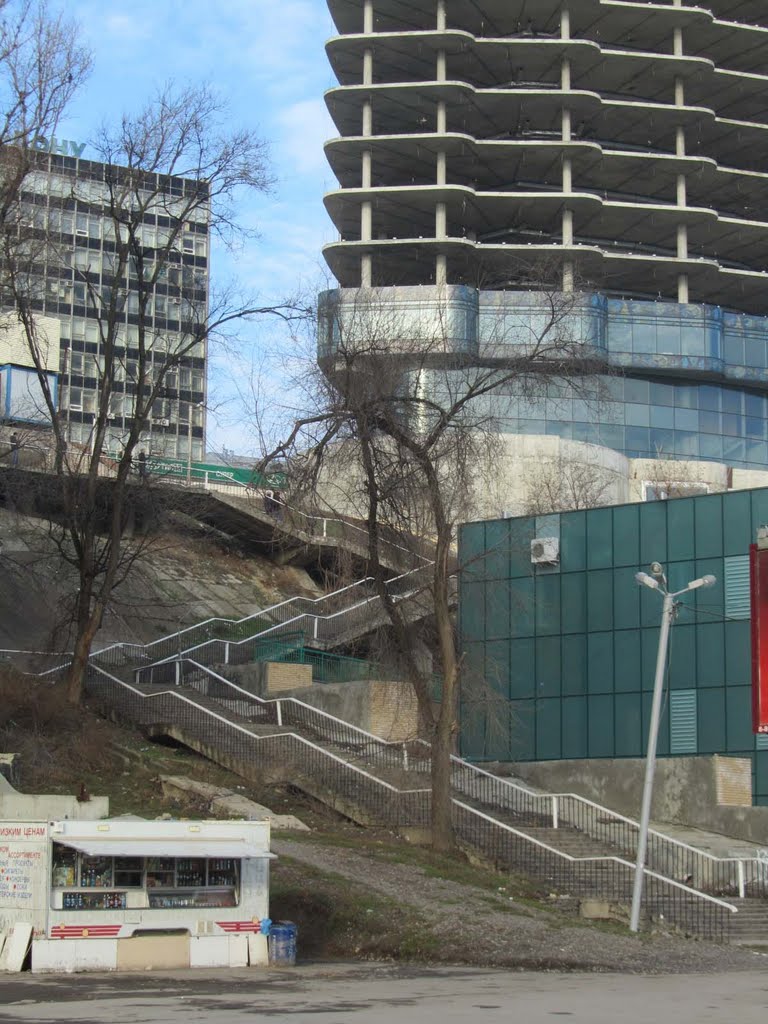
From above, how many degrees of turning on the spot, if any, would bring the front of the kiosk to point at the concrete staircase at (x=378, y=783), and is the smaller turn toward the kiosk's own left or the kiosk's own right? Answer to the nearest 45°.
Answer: approximately 135° to the kiosk's own left

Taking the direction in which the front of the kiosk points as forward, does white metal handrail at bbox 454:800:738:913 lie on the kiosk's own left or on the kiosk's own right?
on the kiosk's own left

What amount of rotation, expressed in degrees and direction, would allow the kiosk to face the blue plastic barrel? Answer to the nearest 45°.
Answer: approximately 90° to its left

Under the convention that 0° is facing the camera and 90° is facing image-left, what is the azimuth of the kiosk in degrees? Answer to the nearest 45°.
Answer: approximately 0°

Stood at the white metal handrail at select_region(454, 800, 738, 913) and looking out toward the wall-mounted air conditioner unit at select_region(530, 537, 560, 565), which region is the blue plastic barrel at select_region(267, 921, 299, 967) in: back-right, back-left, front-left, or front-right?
back-left

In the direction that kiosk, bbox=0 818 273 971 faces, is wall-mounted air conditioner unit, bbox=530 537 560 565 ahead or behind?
behind

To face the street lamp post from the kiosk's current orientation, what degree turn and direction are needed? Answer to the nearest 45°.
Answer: approximately 135° to its left

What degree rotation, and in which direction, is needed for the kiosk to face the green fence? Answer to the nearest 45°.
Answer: approximately 180°

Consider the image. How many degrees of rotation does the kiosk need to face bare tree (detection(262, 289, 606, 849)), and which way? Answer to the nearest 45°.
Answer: approximately 135° to its left
